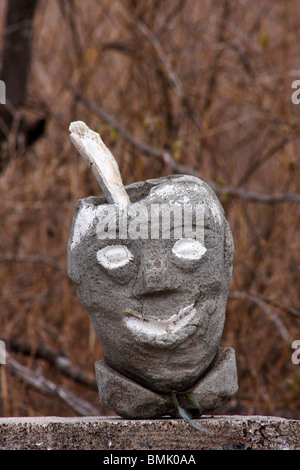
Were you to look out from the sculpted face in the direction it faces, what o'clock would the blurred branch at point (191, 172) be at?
The blurred branch is roughly at 6 o'clock from the sculpted face.

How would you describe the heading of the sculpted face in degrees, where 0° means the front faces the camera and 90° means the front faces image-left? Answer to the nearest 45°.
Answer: approximately 0°

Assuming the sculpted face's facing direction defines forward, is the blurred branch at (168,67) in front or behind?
behind

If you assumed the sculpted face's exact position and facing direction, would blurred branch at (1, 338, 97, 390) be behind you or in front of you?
behind

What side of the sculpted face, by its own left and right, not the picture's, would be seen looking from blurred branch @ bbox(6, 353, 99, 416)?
back

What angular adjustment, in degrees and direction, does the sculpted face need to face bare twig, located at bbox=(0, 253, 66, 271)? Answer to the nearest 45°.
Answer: approximately 180°
